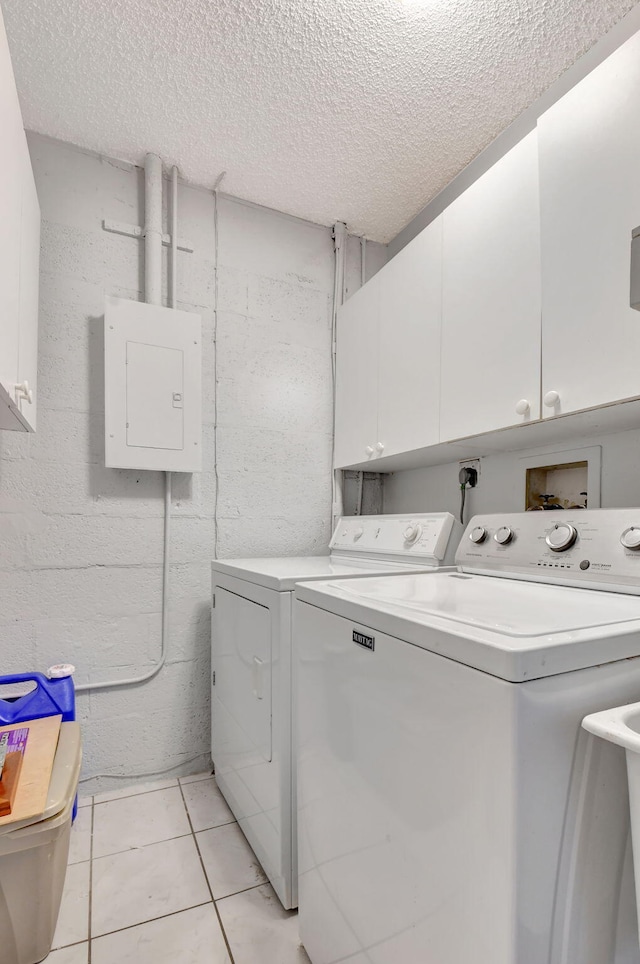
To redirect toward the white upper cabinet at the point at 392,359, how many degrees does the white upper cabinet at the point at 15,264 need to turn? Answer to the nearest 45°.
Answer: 0° — it already faces it

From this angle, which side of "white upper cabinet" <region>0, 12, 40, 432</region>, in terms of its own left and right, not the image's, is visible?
right

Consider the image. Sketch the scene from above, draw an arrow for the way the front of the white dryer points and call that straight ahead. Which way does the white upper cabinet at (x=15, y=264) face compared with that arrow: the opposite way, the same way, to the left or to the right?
the opposite way

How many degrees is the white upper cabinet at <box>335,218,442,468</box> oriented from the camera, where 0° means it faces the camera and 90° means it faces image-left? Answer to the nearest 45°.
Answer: approximately 45°

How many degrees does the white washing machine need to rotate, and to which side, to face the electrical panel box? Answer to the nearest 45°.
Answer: approximately 90° to its right

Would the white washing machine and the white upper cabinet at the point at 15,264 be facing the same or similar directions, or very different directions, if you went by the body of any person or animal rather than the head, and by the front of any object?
very different directions

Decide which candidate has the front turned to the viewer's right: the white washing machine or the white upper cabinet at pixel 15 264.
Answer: the white upper cabinet
